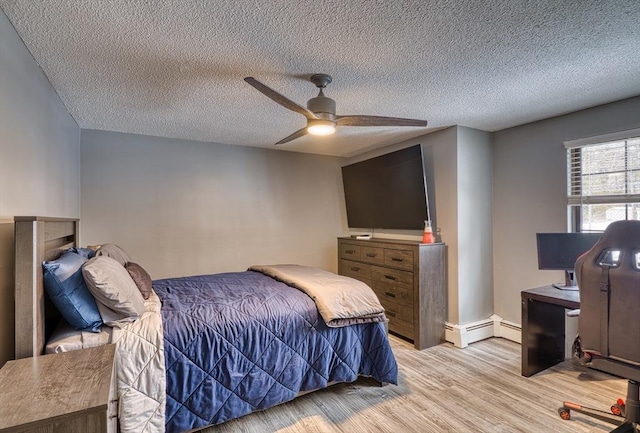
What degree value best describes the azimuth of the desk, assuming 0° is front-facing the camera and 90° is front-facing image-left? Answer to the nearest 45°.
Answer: approximately 45°

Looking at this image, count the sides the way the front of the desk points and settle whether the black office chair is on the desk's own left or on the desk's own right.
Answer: on the desk's own left

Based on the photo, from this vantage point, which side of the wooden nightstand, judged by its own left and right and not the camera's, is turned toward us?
right

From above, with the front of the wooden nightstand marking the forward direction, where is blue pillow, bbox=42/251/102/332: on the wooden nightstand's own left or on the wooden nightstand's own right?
on the wooden nightstand's own left

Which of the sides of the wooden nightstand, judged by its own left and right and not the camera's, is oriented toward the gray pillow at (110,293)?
left

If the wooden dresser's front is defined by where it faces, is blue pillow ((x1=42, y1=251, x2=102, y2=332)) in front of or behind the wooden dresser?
in front

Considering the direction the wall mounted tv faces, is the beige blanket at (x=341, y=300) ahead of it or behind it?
ahead

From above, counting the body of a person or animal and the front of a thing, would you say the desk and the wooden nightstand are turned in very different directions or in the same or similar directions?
very different directions

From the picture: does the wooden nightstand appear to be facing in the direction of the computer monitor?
yes

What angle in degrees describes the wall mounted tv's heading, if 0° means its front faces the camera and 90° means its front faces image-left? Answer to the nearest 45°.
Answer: approximately 45°
